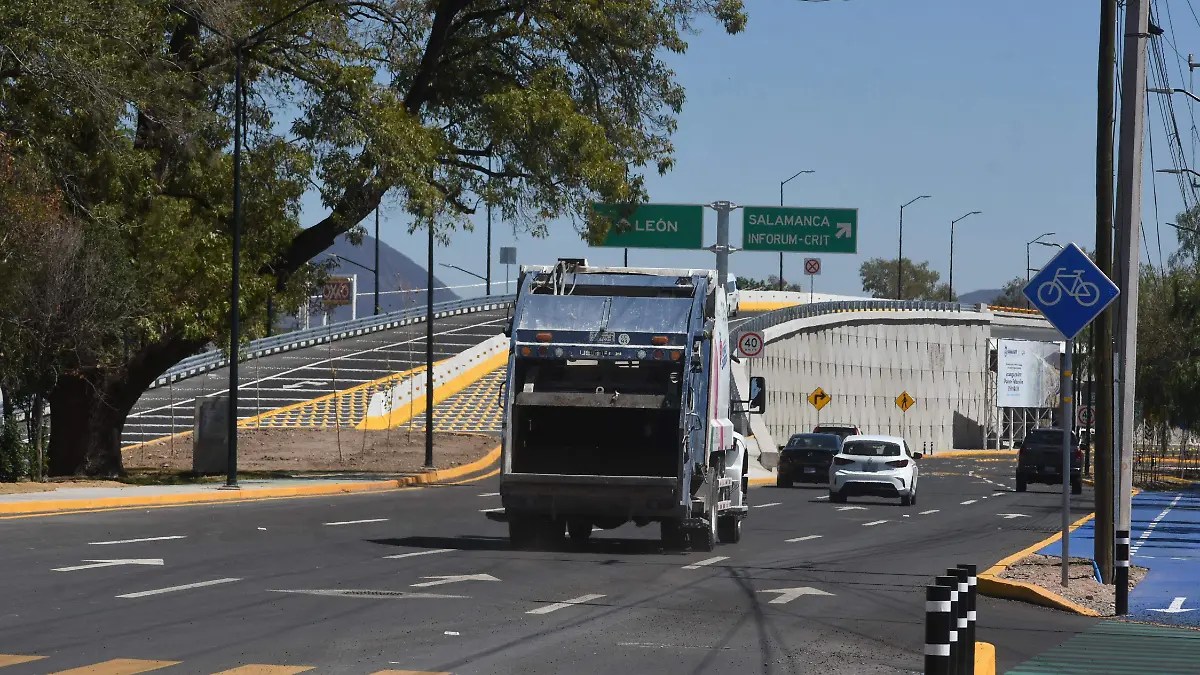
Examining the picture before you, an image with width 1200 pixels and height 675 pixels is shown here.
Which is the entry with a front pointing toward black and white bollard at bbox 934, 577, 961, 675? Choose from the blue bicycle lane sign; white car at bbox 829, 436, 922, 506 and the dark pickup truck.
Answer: the blue bicycle lane sign

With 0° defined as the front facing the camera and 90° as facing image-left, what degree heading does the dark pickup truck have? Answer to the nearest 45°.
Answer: approximately 180°

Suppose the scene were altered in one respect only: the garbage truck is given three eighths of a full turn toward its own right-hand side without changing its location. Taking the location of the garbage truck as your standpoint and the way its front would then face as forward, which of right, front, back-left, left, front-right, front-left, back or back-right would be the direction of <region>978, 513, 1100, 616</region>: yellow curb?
front

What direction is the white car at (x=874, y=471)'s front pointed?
away from the camera

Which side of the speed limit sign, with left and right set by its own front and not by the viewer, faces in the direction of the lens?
front

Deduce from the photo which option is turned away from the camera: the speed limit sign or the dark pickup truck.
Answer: the dark pickup truck

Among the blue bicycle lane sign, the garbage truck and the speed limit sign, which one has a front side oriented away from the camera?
the garbage truck
